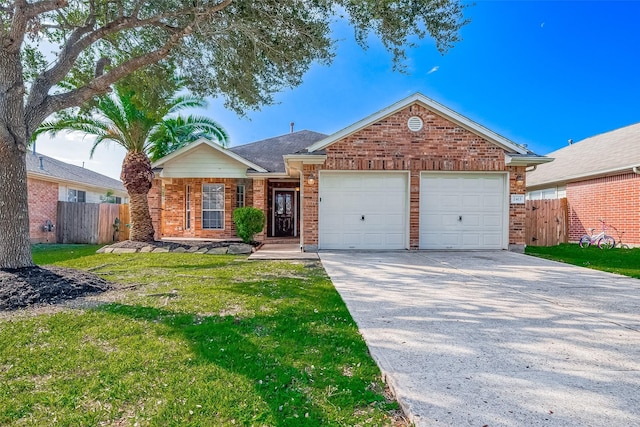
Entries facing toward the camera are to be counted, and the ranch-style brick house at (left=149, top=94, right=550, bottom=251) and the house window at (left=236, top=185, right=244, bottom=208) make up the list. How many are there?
2

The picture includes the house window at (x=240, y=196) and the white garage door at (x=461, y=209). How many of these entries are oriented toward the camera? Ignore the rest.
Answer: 2

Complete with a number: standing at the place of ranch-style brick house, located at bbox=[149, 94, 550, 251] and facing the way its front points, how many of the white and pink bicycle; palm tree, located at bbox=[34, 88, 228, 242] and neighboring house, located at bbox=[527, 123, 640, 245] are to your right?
1

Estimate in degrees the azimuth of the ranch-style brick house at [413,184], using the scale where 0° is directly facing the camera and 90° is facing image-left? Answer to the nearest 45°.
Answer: approximately 0°

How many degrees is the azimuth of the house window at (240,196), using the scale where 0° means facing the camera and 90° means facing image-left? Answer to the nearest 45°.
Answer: approximately 0°

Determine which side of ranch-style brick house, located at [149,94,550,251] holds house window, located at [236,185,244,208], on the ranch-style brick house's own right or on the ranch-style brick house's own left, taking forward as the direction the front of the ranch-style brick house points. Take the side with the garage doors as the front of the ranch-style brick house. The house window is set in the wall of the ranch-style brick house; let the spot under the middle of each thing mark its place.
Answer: on the ranch-style brick house's own right

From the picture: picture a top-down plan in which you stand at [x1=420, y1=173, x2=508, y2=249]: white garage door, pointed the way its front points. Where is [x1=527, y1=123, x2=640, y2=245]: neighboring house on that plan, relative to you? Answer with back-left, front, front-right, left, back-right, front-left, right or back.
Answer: back-left

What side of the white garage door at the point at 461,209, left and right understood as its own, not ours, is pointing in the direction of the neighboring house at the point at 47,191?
right

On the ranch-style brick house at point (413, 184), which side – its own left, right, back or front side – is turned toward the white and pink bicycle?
left

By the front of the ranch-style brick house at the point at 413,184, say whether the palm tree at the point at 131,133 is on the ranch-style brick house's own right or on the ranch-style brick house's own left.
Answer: on the ranch-style brick house's own right

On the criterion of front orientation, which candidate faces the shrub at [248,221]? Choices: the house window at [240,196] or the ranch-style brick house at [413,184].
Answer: the house window
